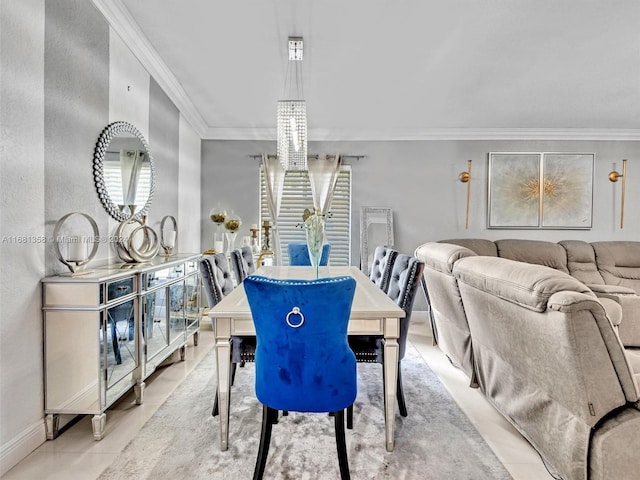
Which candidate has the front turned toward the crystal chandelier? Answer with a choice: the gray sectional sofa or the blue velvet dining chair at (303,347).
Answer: the blue velvet dining chair

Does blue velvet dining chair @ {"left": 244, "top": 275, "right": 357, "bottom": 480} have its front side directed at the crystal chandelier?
yes

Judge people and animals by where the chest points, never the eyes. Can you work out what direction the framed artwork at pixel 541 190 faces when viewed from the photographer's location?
facing the viewer

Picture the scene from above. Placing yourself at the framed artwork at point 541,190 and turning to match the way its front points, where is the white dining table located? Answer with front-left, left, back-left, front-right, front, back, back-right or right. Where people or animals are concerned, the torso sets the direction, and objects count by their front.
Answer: front

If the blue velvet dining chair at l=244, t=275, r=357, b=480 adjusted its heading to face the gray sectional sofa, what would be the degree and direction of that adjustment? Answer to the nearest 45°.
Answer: approximately 90° to its right

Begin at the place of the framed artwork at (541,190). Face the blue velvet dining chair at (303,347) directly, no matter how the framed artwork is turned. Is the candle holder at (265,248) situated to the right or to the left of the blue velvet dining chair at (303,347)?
right

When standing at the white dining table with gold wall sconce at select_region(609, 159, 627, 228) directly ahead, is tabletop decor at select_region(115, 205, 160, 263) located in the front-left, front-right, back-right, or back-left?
back-left

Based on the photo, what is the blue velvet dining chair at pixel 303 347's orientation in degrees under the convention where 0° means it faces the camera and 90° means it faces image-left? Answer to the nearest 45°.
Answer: approximately 180°

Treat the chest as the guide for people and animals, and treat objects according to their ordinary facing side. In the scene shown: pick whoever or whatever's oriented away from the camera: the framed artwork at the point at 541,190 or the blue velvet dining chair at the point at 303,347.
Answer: the blue velvet dining chair

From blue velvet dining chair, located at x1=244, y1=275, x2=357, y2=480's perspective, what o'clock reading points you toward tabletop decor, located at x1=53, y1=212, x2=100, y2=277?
The tabletop decor is roughly at 10 o'clock from the blue velvet dining chair.

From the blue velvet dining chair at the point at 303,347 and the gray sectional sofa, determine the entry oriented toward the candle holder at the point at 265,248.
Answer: the blue velvet dining chair
